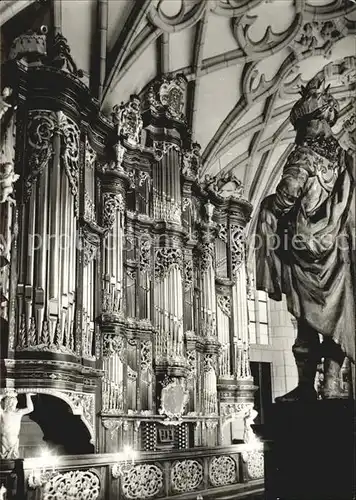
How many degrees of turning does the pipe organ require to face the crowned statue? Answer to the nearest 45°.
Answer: approximately 45° to its right

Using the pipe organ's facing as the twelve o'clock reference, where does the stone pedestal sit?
The stone pedestal is roughly at 1 o'clock from the pipe organ.

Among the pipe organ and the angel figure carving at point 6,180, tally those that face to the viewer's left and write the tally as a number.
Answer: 0

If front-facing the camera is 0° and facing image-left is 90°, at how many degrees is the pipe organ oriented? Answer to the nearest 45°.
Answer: approximately 315°

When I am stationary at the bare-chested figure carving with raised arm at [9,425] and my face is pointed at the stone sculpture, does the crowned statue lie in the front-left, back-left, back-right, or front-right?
back-right
